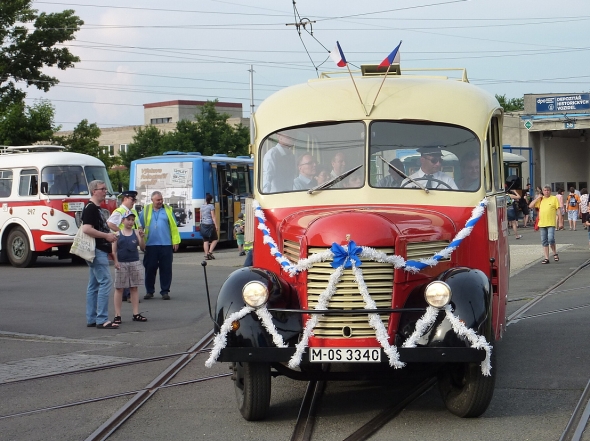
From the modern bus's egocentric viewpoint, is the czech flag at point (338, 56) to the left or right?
on its right

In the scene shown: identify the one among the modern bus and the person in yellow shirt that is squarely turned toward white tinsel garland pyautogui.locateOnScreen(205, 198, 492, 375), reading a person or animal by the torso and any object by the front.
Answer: the person in yellow shirt

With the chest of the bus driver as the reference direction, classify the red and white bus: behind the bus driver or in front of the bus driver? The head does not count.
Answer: behind

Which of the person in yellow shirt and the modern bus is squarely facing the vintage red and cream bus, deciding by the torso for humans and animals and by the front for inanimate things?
the person in yellow shirt

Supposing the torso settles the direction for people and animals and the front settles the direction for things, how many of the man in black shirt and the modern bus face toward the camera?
0

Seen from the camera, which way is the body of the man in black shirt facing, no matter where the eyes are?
to the viewer's right

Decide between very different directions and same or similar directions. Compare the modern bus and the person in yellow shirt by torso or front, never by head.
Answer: very different directions

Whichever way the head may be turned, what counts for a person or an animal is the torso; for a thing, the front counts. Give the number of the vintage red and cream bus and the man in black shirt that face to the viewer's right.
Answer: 1
